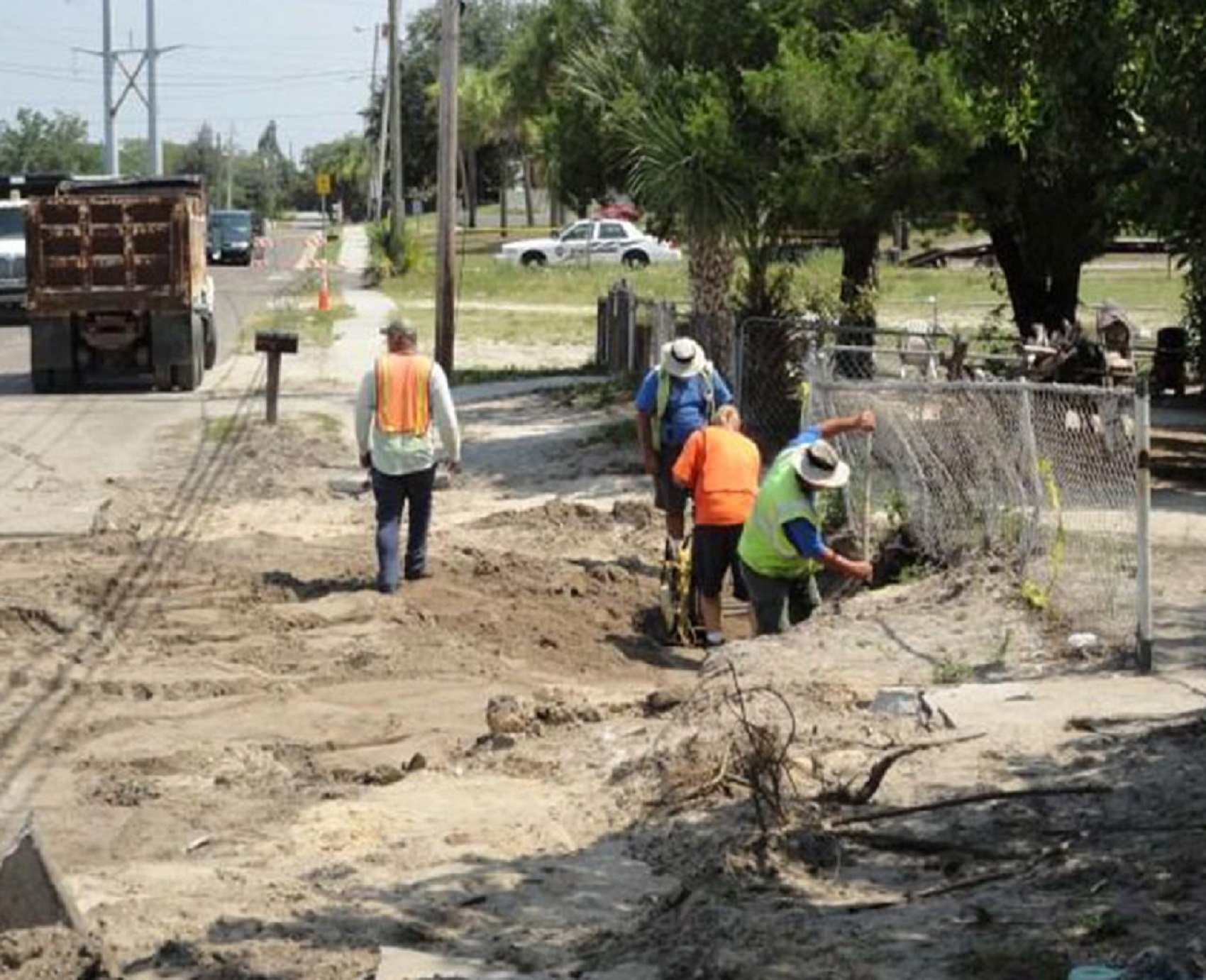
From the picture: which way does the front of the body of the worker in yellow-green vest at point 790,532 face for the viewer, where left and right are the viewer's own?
facing to the right of the viewer

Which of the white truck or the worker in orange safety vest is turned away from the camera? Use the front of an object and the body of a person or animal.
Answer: the worker in orange safety vest

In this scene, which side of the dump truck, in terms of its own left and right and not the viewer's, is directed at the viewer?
back

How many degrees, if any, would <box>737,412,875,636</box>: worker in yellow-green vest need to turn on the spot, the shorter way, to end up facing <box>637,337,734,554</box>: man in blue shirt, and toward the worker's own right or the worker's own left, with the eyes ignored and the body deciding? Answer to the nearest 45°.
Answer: approximately 90° to the worker's own left

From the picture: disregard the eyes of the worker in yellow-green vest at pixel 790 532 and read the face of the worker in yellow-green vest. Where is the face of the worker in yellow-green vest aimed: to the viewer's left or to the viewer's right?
to the viewer's right

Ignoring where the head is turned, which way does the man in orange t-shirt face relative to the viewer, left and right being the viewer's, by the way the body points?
facing away from the viewer

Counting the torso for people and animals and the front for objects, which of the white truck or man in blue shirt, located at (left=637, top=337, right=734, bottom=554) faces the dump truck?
the white truck
